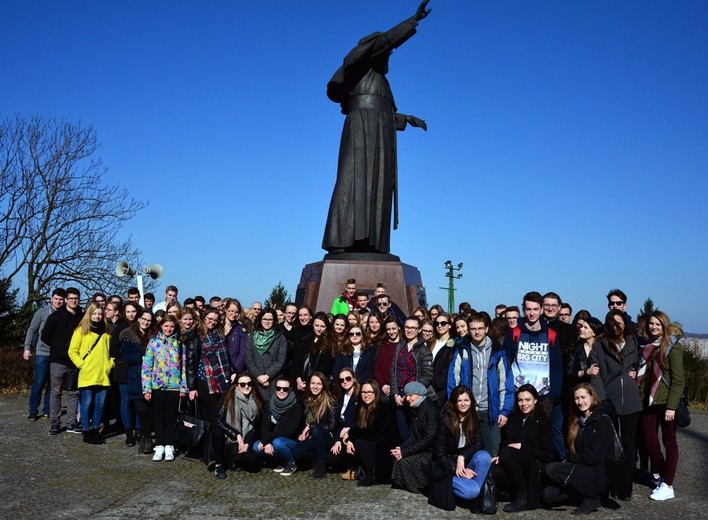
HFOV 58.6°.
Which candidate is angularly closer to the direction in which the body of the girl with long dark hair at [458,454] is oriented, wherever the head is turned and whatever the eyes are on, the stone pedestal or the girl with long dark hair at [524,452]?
the girl with long dark hair

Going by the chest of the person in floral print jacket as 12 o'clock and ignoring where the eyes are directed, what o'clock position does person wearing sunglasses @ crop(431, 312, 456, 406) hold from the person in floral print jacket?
The person wearing sunglasses is roughly at 10 o'clock from the person in floral print jacket.

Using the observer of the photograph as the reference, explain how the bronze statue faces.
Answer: facing to the right of the viewer

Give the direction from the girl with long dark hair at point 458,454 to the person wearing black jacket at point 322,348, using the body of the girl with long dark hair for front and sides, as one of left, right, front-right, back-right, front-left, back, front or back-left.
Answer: back

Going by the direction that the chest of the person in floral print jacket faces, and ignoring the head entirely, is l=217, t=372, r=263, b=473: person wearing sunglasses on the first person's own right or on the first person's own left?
on the first person's own left
